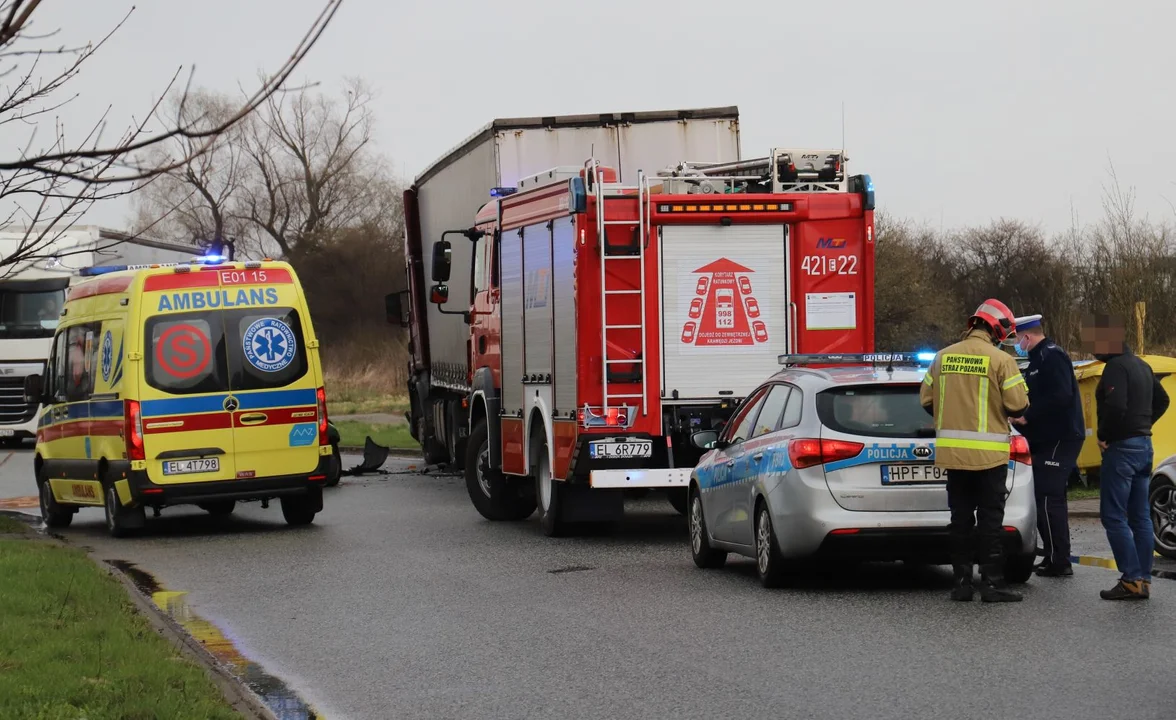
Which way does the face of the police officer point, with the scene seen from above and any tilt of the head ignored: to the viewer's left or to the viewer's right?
to the viewer's left

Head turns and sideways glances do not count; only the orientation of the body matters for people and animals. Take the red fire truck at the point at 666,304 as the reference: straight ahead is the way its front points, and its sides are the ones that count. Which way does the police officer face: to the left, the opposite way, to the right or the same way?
to the left

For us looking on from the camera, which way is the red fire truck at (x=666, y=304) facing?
facing away from the viewer

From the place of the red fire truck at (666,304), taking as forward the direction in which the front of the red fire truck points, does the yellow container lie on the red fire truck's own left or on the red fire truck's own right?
on the red fire truck's own right

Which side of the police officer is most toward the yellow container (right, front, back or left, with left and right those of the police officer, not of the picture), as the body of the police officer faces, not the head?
right

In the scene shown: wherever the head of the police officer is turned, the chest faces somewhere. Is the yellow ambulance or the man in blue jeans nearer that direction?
the yellow ambulance

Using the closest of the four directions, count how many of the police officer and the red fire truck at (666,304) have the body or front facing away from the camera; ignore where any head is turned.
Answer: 1

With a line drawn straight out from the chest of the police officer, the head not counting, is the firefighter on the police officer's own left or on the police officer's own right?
on the police officer's own left

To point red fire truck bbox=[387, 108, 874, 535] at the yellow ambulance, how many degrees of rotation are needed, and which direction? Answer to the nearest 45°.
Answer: approximately 90° to its left

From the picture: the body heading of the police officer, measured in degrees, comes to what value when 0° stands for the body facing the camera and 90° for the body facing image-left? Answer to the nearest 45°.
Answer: approximately 90°

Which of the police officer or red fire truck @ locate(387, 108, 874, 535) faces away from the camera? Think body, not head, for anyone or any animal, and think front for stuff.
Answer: the red fire truck

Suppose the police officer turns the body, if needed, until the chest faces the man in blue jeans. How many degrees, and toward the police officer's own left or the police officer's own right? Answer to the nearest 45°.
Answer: approximately 135° to the police officer's own left
